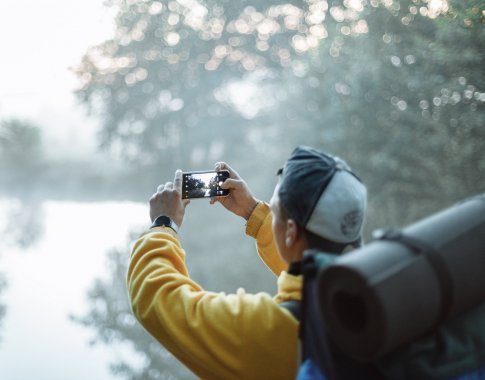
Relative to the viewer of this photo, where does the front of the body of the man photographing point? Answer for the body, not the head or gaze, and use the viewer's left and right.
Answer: facing away from the viewer and to the left of the viewer

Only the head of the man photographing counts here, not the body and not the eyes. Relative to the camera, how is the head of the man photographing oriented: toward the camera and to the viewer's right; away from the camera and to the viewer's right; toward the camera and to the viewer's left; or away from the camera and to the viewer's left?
away from the camera and to the viewer's left
